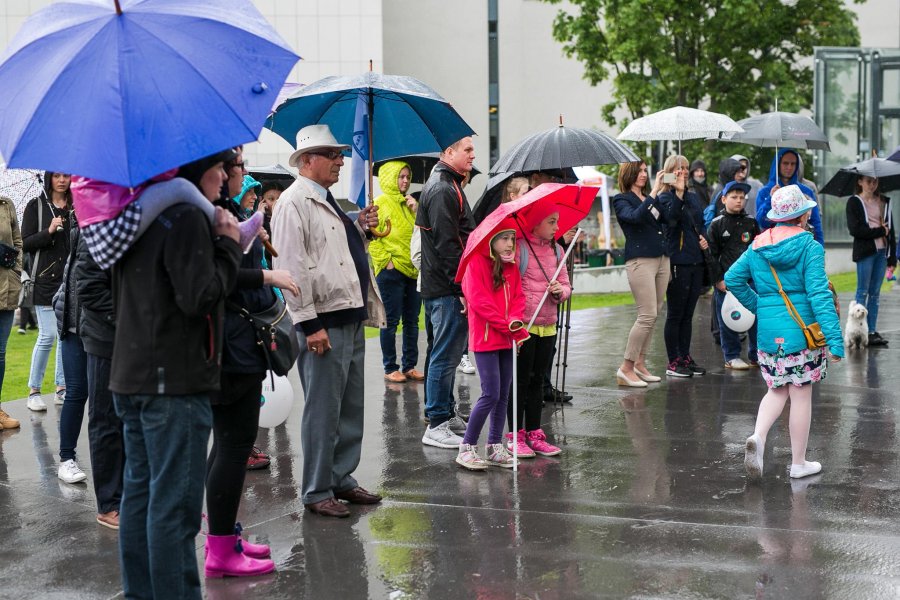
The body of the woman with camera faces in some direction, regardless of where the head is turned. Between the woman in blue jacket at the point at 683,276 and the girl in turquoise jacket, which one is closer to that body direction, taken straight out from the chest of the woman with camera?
the girl in turquoise jacket

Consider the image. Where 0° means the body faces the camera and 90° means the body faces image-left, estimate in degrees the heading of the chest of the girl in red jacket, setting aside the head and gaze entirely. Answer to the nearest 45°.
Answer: approximately 315°

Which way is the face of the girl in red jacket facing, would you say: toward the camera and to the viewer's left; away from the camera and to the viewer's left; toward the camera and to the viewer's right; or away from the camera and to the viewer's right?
toward the camera and to the viewer's right

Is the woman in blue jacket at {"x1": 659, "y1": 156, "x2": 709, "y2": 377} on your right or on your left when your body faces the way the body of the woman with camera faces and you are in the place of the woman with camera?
on your left

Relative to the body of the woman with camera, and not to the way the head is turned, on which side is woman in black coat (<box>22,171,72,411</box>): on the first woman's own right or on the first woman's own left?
on the first woman's own right

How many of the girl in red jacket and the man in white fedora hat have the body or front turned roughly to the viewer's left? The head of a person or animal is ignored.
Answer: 0

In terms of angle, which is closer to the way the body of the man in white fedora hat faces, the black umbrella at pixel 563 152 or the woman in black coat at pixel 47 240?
the black umbrella

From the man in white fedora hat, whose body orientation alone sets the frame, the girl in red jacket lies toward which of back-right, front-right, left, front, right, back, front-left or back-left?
front-left

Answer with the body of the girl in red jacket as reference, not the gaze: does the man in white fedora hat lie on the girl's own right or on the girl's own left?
on the girl's own right
